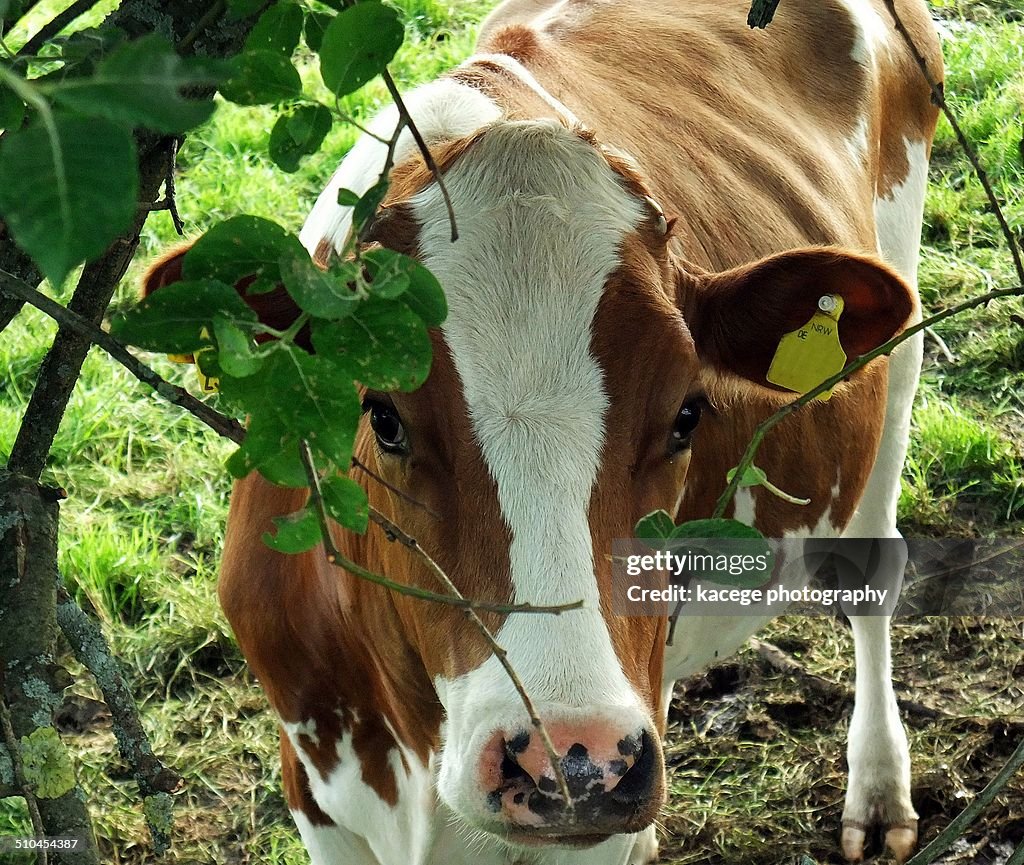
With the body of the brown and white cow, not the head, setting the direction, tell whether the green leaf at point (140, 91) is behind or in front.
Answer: in front

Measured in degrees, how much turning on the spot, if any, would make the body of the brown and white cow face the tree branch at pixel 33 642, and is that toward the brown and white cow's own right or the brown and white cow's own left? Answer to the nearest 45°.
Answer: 0° — it already faces it

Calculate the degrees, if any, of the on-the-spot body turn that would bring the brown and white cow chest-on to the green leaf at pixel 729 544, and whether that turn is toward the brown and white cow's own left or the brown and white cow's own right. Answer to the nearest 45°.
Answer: approximately 45° to the brown and white cow's own left

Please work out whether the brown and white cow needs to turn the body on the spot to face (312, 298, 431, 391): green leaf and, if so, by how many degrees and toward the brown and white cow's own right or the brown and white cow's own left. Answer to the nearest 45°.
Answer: approximately 45° to the brown and white cow's own left

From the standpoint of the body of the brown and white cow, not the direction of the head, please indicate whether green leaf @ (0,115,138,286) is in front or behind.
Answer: in front

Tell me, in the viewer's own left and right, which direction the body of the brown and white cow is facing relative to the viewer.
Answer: facing the viewer and to the left of the viewer
